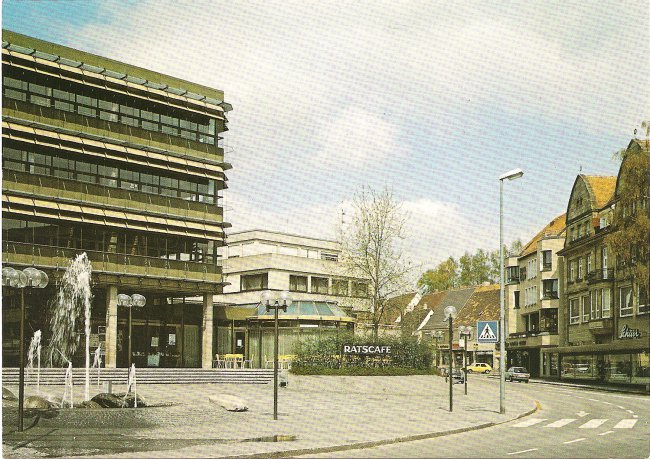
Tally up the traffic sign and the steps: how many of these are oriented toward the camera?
2

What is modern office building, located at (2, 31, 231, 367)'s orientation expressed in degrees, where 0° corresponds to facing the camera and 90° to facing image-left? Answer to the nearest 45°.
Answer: approximately 315°

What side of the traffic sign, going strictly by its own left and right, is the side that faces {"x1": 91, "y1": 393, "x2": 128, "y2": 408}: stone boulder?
right

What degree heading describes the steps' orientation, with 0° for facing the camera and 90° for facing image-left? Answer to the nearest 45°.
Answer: approximately 0°

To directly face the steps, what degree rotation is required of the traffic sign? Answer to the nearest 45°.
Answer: approximately 135° to its right
